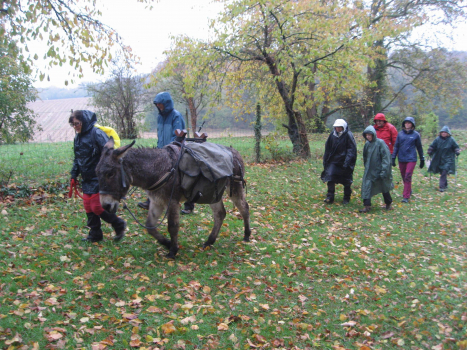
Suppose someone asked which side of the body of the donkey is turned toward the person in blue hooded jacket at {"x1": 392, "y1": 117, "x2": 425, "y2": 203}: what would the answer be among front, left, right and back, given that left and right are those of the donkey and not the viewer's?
back

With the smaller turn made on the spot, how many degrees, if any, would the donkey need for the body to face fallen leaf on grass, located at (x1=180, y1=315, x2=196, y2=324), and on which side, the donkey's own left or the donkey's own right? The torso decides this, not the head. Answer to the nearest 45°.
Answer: approximately 45° to the donkey's own left

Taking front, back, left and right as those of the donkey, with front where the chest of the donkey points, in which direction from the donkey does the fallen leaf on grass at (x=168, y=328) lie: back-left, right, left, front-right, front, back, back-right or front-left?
front-left

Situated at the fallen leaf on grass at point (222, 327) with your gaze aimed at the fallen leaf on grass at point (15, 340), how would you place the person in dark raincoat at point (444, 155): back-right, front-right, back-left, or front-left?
back-right

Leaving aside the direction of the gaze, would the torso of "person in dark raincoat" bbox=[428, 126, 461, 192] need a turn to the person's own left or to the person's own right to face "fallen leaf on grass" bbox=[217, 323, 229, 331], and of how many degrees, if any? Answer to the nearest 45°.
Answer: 0° — they already face it

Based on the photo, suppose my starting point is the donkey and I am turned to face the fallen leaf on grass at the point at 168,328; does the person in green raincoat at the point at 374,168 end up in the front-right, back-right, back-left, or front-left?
back-left
